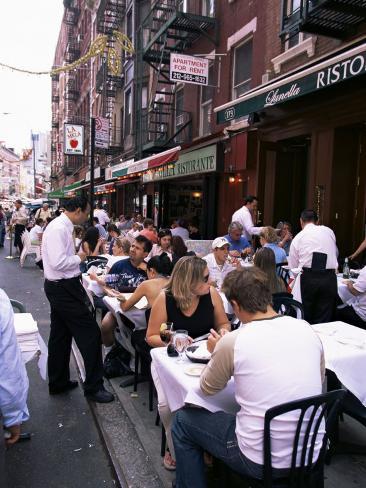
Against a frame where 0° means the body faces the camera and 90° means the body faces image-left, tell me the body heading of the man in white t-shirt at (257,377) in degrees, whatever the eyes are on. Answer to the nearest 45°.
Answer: approximately 135°

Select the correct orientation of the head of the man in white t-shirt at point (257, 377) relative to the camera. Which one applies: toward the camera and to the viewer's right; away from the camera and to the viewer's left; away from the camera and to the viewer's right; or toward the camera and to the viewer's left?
away from the camera and to the viewer's left

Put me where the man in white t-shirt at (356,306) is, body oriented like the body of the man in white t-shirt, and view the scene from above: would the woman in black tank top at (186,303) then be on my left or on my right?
on my left

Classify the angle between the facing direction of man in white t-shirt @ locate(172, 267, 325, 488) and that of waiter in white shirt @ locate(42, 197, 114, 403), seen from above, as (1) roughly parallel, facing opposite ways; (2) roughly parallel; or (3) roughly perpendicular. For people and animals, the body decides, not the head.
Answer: roughly perpendicular

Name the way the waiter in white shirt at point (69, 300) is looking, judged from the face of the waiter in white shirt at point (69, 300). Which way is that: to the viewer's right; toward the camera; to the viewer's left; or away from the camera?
to the viewer's right

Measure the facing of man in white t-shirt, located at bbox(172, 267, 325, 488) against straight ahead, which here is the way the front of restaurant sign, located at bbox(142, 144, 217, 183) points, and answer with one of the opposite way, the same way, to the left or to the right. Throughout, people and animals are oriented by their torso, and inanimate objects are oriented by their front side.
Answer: to the right

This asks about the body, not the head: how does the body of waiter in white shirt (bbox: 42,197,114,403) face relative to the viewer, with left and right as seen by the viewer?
facing to the right of the viewer

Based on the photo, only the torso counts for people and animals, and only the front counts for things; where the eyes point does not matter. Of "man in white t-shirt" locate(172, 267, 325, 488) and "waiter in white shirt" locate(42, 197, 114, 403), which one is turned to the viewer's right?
the waiter in white shirt

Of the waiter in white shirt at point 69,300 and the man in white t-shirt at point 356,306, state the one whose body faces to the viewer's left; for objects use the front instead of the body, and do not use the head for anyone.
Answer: the man in white t-shirt

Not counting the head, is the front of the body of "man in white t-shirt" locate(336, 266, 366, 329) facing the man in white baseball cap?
yes

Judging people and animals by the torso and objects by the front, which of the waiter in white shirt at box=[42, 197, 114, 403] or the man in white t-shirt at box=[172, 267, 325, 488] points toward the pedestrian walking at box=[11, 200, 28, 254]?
the man in white t-shirt

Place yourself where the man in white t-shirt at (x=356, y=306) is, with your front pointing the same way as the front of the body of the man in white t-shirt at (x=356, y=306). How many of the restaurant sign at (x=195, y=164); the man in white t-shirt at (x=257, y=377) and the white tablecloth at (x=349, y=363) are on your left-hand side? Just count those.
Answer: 2
